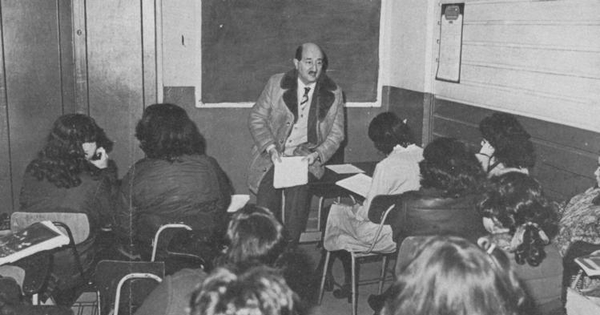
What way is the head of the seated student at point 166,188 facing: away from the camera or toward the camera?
away from the camera

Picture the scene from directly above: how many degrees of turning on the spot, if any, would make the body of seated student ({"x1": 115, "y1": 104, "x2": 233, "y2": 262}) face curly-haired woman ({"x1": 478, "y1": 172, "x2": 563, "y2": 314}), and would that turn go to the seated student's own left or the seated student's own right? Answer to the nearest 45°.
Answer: approximately 135° to the seated student's own right

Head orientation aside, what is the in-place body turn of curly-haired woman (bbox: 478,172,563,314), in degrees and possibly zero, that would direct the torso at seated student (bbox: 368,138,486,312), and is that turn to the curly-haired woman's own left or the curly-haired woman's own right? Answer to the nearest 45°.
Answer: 0° — they already face them

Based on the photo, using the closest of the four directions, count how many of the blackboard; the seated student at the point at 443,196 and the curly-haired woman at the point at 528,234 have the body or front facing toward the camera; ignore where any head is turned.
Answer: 1

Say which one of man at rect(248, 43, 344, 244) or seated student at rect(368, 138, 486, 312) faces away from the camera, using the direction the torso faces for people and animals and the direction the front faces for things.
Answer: the seated student

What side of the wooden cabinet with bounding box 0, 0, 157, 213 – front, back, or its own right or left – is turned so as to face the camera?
front

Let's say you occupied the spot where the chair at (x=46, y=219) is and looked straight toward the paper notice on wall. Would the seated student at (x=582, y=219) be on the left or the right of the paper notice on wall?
right

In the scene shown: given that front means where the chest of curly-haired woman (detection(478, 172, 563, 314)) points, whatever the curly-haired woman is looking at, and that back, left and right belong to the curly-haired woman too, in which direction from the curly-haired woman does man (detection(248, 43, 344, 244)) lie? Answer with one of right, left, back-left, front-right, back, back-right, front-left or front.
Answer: front

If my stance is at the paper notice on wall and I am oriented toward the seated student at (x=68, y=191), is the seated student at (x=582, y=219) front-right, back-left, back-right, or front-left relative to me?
front-left

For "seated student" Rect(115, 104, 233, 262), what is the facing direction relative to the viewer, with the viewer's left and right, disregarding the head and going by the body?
facing away from the viewer

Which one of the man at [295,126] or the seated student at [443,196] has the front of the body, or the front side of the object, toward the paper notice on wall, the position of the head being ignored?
the seated student

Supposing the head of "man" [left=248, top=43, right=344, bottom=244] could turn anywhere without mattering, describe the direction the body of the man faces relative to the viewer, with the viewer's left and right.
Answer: facing the viewer

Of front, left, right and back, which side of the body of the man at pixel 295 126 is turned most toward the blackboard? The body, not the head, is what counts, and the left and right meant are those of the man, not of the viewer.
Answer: back

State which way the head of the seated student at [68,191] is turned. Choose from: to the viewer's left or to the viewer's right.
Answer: to the viewer's right

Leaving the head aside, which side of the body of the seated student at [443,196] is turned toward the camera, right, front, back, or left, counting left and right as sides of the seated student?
back

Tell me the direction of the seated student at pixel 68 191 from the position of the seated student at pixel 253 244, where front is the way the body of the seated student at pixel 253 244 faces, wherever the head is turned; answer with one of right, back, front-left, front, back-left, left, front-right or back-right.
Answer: front-left

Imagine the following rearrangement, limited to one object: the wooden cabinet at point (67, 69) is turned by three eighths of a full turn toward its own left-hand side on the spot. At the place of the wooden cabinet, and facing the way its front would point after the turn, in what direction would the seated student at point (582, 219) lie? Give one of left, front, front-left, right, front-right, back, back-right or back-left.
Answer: right

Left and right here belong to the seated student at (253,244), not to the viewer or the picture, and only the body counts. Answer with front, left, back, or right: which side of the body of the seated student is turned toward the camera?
back

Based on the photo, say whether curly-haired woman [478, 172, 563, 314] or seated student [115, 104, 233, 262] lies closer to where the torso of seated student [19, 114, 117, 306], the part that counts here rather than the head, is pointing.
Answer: the seated student

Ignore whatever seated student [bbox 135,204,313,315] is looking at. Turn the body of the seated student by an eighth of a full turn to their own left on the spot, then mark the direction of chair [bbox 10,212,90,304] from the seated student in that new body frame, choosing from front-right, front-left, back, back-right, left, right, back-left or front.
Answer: front
